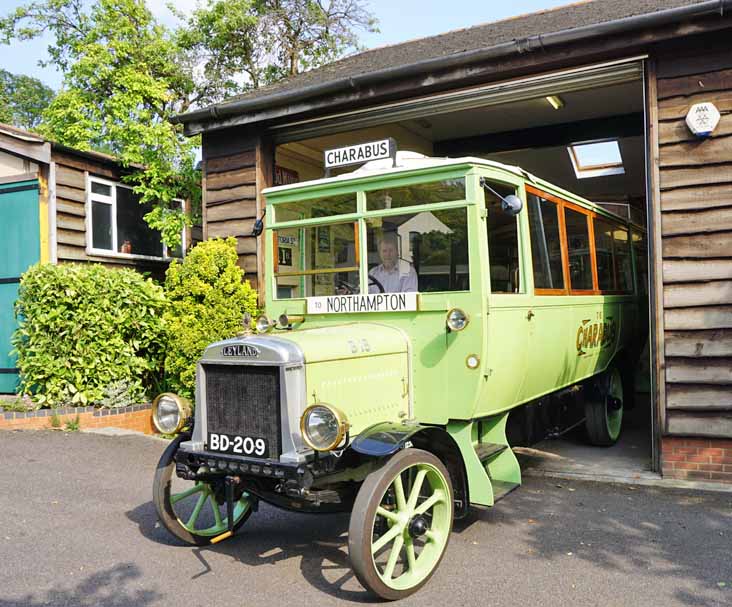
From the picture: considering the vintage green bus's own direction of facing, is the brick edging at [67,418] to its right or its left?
on its right

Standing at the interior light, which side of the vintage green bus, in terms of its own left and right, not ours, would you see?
back

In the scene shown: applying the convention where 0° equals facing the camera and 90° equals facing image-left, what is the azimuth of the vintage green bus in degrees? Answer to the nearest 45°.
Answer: approximately 45°

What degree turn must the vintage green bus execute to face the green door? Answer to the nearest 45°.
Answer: approximately 90° to its right

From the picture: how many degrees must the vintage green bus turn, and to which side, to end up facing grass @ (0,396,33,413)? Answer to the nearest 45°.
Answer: approximately 90° to its right

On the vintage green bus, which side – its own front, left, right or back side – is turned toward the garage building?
back

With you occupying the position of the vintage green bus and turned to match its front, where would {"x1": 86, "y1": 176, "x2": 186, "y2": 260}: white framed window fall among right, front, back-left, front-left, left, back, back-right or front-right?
right

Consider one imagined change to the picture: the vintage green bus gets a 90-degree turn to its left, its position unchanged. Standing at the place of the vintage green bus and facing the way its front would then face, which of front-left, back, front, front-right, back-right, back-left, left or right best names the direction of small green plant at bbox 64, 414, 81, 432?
back

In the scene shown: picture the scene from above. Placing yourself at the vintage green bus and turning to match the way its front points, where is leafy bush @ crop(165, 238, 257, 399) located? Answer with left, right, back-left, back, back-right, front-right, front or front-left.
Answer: right

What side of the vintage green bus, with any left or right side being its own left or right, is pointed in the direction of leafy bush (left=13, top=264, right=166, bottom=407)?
right

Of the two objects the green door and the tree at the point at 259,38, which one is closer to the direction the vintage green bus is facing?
the green door

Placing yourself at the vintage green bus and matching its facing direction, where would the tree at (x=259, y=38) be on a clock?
The tree is roughly at 4 o'clock from the vintage green bus.
